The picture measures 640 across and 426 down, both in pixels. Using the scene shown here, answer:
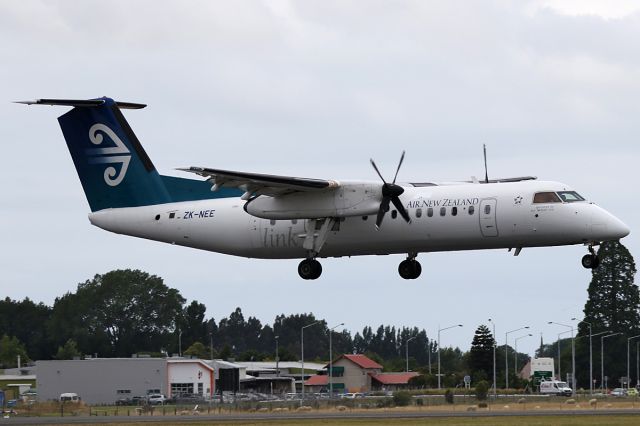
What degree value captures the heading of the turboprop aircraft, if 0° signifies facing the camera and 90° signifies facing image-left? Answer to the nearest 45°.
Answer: approximately 315°
